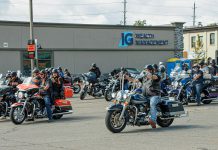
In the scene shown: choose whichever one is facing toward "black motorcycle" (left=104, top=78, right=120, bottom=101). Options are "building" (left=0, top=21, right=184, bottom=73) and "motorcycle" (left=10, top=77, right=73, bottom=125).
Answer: the building

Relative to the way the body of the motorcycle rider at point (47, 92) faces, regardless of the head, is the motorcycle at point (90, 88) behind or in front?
behind

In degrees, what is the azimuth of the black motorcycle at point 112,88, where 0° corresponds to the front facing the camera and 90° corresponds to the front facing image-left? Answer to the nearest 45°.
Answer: approximately 45°
